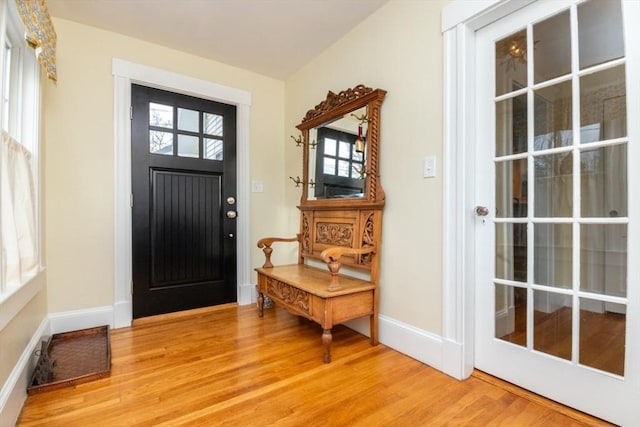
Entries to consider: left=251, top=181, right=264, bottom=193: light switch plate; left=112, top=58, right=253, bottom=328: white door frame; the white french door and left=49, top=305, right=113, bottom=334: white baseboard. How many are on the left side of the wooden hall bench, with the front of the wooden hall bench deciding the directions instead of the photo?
1

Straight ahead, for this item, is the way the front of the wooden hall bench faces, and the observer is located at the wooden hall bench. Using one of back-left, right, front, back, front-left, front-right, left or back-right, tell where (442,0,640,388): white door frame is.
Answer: left

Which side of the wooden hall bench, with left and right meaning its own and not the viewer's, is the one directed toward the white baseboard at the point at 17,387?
front

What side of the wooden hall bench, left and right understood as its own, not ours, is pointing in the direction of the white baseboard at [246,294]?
right

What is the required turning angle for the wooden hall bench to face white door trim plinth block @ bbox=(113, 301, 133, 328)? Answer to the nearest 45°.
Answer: approximately 45° to its right

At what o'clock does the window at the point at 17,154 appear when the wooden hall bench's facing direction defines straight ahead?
The window is roughly at 1 o'clock from the wooden hall bench.

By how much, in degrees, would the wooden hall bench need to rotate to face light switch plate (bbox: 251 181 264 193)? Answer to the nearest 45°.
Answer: approximately 90° to its right

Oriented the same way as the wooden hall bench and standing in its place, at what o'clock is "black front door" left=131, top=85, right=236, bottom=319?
The black front door is roughly at 2 o'clock from the wooden hall bench.

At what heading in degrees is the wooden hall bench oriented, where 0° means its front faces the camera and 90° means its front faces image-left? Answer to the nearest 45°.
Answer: approximately 45°

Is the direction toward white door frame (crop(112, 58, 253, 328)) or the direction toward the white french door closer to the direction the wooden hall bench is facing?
the white door frame

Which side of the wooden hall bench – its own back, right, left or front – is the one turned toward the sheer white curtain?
front

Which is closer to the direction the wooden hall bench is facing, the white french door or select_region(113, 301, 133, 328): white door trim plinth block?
the white door trim plinth block

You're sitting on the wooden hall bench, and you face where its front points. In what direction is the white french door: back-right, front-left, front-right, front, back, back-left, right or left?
left

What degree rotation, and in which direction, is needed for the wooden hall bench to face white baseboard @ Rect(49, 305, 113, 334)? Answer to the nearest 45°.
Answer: approximately 45° to its right
